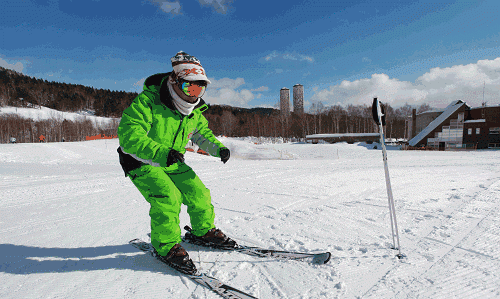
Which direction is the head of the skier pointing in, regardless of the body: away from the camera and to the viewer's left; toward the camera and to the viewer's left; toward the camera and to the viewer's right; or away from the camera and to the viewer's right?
toward the camera and to the viewer's right

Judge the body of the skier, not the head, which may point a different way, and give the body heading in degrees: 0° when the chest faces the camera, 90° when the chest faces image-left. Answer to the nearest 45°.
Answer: approximately 315°

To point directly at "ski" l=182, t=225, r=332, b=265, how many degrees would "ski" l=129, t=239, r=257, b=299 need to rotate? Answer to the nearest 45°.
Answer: approximately 90° to its left

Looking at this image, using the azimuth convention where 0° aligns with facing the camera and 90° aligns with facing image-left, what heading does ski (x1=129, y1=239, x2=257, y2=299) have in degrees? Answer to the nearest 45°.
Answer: approximately 315°
